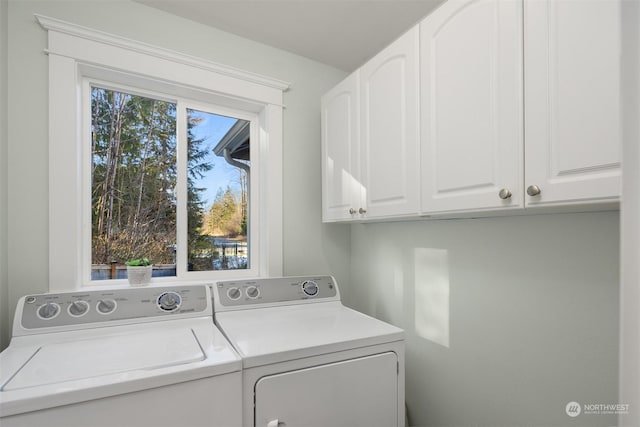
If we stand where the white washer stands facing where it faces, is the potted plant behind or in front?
behind

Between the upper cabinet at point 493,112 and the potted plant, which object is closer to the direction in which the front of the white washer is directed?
the upper cabinet

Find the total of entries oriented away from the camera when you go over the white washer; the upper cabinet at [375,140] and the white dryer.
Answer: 0

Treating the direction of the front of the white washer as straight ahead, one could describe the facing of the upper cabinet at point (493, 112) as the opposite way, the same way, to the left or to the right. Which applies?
to the right

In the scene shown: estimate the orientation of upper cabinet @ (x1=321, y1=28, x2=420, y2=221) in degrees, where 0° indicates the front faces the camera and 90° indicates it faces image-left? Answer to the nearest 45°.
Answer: approximately 45°

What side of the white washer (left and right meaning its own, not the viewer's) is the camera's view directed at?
front

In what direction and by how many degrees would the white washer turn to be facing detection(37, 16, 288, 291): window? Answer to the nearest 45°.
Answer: approximately 180°

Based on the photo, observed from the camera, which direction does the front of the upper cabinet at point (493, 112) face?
facing the viewer and to the left of the viewer

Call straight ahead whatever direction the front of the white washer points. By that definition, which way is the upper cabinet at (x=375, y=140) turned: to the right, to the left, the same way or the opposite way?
to the right

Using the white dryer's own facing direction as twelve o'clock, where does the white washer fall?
The white washer is roughly at 4 o'clock from the white dryer.

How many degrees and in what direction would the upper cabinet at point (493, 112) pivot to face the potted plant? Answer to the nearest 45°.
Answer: approximately 45° to its right

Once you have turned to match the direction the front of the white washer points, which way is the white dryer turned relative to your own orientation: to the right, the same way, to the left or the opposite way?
the same way

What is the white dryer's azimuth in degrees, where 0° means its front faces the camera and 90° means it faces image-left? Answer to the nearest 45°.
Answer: approximately 315°

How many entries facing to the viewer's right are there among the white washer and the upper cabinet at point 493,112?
0

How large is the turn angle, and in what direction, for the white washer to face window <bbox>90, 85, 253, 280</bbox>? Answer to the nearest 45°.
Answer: approximately 180°

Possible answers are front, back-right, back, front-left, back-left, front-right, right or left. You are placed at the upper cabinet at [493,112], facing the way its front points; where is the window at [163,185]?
front-right
